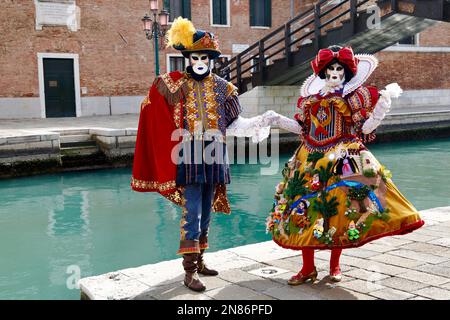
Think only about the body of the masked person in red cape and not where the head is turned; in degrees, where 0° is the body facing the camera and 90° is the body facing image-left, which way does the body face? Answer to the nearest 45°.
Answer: approximately 0°

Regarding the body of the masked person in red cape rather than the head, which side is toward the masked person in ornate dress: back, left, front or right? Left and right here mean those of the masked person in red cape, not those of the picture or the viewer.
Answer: left
